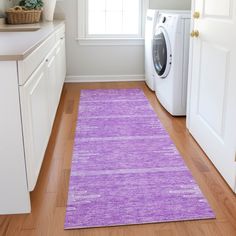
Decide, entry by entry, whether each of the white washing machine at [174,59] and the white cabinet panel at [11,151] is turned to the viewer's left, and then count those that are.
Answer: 1

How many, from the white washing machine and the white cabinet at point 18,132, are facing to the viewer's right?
1

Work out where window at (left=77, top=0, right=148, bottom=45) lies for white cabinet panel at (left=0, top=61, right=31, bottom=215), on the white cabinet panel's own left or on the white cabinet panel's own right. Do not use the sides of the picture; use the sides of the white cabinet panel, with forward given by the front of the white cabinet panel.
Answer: on the white cabinet panel's own left

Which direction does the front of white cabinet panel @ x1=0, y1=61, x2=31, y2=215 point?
to the viewer's right

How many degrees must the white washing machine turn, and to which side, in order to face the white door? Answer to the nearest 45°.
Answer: approximately 90° to its left

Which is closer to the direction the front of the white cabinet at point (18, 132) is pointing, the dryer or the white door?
the white door

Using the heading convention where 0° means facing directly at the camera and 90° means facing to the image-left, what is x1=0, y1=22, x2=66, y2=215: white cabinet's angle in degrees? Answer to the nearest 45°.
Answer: approximately 270°

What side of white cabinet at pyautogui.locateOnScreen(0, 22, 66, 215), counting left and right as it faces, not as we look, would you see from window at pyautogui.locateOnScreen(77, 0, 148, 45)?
left

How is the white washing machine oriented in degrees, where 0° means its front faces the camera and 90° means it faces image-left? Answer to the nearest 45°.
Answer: approximately 90°

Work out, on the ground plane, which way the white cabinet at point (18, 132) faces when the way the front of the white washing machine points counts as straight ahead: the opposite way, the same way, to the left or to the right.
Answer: the opposite way

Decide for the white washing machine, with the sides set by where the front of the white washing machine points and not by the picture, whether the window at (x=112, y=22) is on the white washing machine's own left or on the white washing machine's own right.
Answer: on the white washing machine's own right
